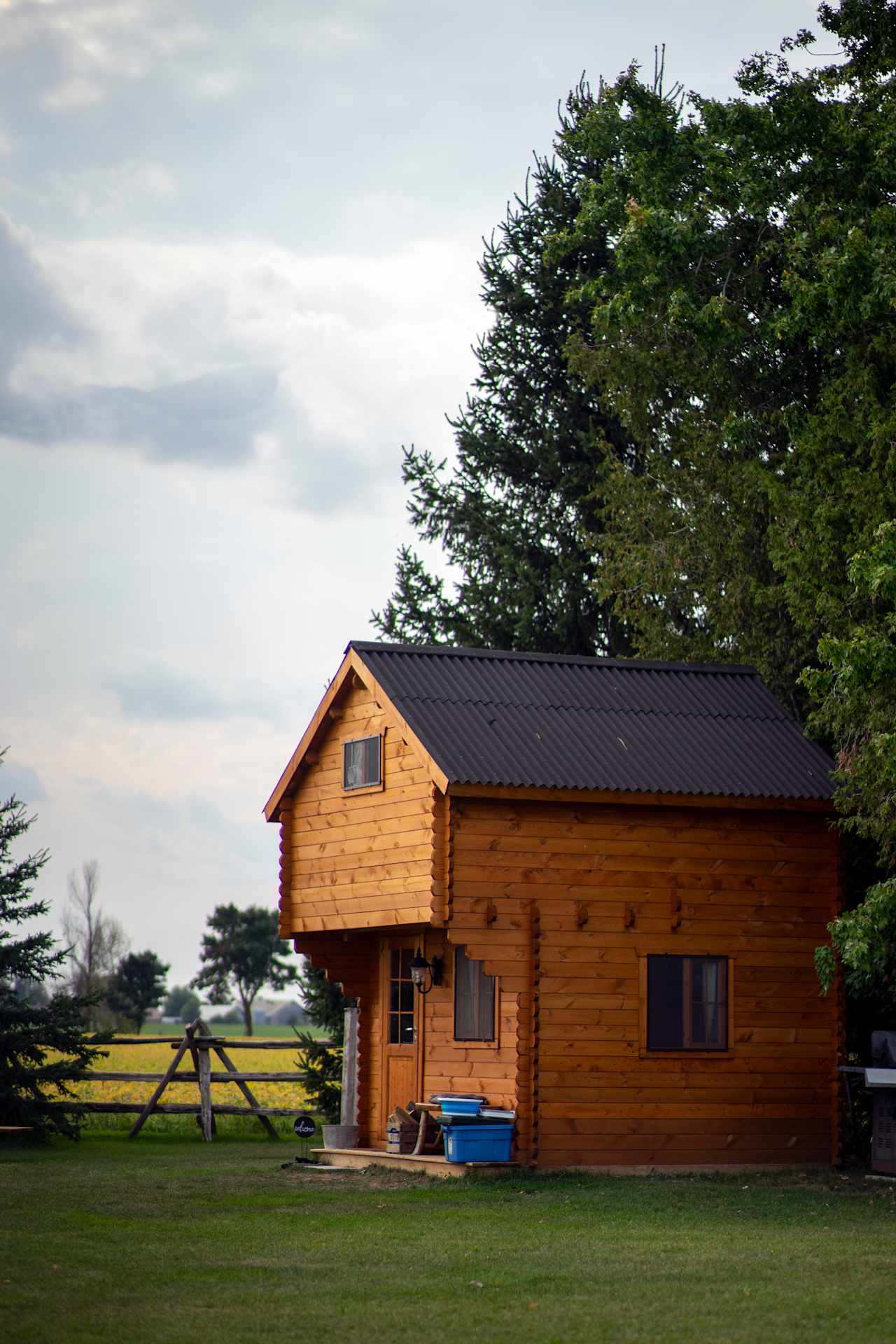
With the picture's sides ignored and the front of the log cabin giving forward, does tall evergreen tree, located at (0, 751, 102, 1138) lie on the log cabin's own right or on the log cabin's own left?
on the log cabin's own right

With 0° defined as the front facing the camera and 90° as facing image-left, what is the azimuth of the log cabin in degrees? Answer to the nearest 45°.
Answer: approximately 45°

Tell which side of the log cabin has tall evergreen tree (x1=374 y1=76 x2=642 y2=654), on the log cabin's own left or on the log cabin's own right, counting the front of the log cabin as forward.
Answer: on the log cabin's own right

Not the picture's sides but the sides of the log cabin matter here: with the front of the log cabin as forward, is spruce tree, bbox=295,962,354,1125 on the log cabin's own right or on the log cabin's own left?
on the log cabin's own right

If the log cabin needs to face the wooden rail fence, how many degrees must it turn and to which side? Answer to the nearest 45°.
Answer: approximately 90° to its right
